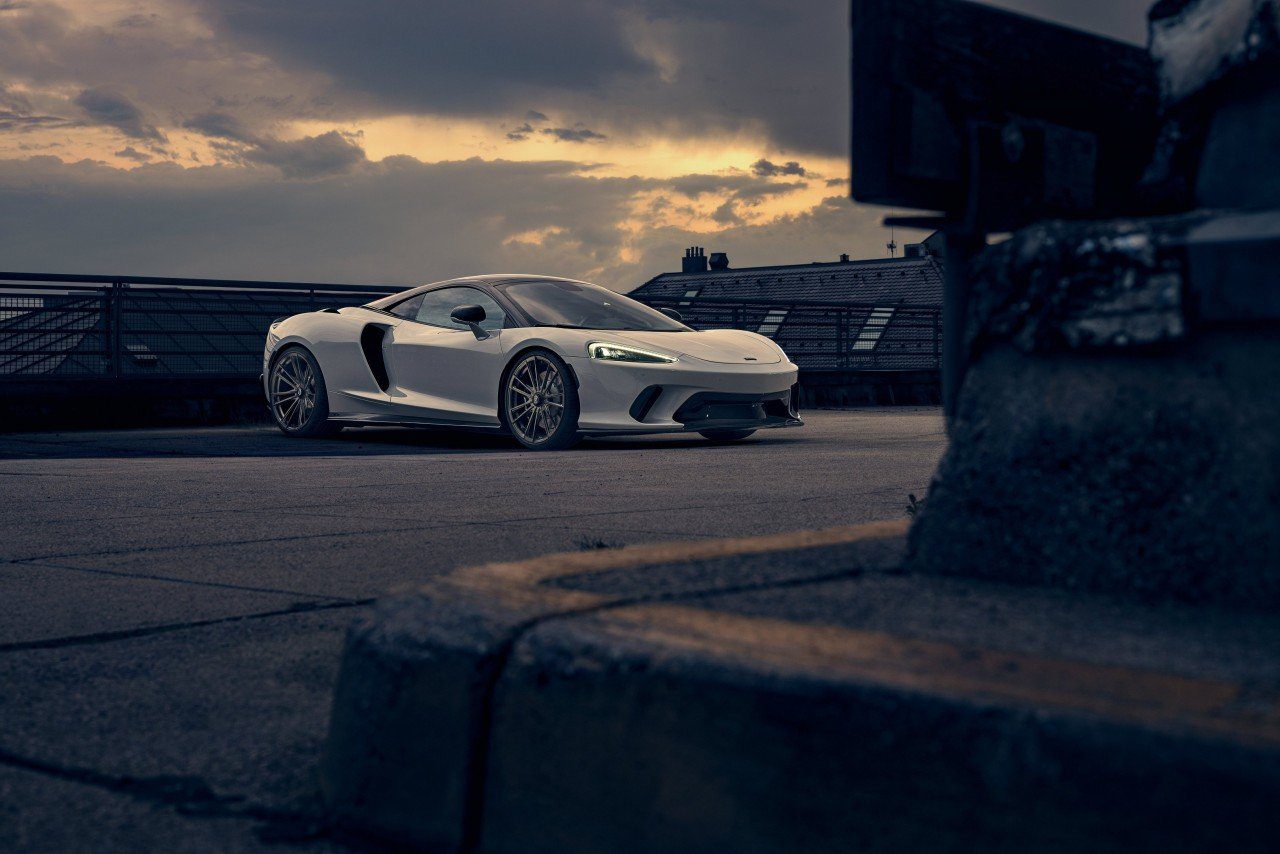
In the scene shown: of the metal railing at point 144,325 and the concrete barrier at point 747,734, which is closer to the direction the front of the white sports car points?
the concrete barrier

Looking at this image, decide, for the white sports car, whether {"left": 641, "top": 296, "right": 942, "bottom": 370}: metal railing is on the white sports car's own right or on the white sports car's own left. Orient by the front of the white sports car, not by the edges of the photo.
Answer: on the white sports car's own left

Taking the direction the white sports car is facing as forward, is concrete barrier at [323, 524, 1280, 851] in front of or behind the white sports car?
in front

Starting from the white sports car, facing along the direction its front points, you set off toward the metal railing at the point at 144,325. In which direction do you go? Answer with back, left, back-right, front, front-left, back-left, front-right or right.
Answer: back

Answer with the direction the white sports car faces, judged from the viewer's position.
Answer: facing the viewer and to the right of the viewer

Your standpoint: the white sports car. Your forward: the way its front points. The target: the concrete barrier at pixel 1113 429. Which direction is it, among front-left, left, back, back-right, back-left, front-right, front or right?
front-right

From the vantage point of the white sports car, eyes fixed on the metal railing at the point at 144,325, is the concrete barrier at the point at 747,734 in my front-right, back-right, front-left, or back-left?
back-left

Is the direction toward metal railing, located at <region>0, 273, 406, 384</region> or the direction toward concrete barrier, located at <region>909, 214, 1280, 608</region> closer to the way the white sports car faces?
the concrete barrier
